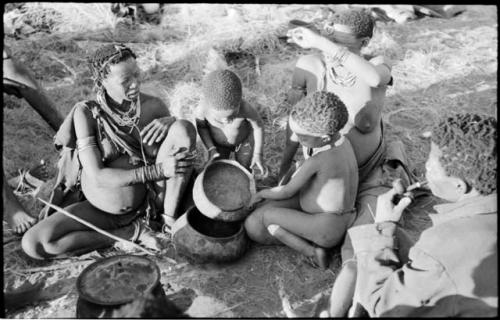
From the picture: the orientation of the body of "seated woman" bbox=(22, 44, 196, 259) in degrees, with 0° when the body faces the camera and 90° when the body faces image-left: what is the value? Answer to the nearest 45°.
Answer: approximately 315°

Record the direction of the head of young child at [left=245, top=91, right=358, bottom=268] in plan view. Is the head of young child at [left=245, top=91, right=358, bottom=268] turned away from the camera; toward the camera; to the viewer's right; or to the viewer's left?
to the viewer's left

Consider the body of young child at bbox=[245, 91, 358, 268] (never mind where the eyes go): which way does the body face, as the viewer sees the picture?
to the viewer's left

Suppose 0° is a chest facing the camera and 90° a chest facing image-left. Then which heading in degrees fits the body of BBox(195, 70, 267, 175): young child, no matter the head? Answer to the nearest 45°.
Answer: approximately 0°

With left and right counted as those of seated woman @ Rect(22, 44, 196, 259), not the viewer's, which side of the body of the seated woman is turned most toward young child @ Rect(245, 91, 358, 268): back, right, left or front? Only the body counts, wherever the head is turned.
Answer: front

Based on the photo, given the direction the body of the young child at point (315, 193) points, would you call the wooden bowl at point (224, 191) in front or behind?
in front

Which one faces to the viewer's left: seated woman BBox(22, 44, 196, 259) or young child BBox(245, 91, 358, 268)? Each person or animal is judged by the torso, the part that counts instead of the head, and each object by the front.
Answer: the young child

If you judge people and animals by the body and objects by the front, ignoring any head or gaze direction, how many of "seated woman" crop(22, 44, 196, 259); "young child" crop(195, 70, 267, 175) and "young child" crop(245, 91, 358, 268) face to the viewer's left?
1

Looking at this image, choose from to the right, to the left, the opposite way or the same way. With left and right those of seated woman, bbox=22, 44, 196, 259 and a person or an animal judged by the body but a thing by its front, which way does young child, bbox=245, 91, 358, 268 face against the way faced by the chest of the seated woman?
the opposite way

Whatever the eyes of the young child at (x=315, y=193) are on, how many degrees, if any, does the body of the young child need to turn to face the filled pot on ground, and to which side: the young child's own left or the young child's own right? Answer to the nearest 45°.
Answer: approximately 45° to the young child's own left

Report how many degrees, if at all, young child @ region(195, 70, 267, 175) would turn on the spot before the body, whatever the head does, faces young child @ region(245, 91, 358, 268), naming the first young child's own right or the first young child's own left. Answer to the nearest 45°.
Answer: approximately 45° to the first young child's own left

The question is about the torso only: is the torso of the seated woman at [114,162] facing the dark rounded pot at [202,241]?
yes

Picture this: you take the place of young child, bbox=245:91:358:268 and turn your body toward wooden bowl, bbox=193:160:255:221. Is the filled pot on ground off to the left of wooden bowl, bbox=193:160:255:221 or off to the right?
left
